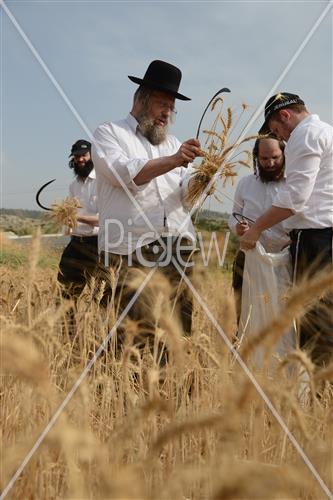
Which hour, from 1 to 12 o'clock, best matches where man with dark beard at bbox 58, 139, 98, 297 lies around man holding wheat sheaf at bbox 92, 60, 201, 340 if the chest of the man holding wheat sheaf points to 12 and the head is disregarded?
The man with dark beard is roughly at 7 o'clock from the man holding wheat sheaf.

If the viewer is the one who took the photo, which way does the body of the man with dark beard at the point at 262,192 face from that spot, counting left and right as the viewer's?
facing the viewer

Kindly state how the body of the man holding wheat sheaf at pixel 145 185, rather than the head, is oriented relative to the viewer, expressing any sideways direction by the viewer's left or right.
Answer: facing the viewer and to the right of the viewer

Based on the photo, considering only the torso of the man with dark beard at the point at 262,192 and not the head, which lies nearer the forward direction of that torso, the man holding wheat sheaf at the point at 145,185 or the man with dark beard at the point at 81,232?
the man holding wheat sheaf

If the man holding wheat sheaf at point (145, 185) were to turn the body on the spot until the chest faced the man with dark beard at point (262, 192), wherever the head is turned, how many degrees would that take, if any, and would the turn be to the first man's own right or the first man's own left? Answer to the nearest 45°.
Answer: approximately 90° to the first man's own left

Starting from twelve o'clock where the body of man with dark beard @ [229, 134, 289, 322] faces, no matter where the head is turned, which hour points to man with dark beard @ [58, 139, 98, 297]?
man with dark beard @ [58, 139, 98, 297] is roughly at 4 o'clock from man with dark beard @ [229, 134, 289, 322].

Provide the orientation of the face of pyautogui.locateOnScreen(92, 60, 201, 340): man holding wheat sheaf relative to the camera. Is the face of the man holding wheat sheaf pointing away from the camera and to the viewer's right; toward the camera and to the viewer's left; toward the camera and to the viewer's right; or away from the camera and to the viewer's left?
toward the camera and to the viewer's right

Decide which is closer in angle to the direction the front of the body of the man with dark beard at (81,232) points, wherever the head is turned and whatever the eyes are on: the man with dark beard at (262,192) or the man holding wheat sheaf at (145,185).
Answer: the man holding wheat sheaf

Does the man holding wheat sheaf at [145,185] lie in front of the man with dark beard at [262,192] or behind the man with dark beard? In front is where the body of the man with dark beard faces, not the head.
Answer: in front

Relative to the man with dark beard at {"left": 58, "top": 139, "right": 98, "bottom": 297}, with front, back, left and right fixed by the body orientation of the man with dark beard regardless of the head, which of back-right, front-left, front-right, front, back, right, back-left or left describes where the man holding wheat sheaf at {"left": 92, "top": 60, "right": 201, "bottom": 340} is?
front

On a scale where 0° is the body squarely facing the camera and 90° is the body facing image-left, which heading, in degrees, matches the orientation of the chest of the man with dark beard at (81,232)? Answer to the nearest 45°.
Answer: approximately 0°

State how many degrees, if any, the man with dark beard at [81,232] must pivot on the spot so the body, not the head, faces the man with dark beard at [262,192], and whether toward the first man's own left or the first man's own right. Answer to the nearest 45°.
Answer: approximately 45° to the first man's own left

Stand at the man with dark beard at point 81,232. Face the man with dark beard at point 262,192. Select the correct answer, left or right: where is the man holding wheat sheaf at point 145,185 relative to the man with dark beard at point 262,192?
right

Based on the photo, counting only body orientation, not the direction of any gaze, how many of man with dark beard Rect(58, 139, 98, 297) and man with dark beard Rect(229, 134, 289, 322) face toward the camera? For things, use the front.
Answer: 2
